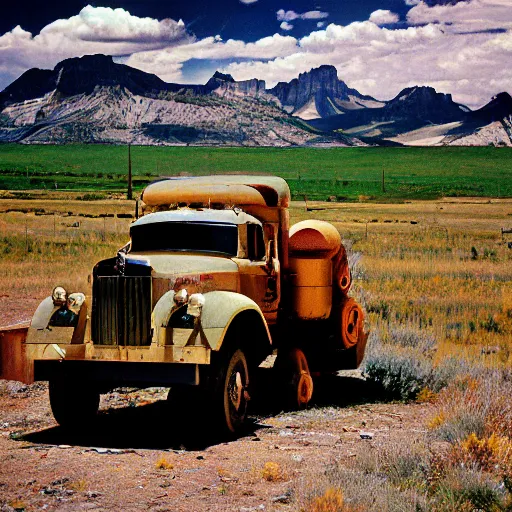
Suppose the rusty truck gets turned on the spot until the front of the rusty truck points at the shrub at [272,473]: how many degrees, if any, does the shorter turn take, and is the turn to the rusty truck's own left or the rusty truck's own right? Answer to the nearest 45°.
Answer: approximately 45° to the rusty truck's own left

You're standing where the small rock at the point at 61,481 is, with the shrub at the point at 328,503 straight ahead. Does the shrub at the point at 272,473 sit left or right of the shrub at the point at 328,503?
left

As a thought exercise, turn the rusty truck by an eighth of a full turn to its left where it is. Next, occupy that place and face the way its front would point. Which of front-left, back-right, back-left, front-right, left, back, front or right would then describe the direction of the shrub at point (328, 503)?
front

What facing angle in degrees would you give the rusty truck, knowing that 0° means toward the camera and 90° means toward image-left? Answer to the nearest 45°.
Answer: approximately 45°

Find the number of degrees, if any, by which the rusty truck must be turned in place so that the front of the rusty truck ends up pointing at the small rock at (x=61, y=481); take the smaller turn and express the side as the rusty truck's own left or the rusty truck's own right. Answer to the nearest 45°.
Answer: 0° — it already faces it

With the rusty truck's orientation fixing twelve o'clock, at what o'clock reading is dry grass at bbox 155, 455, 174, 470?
The dry grass is roughly at 11 o'clock from the rusty truck.
